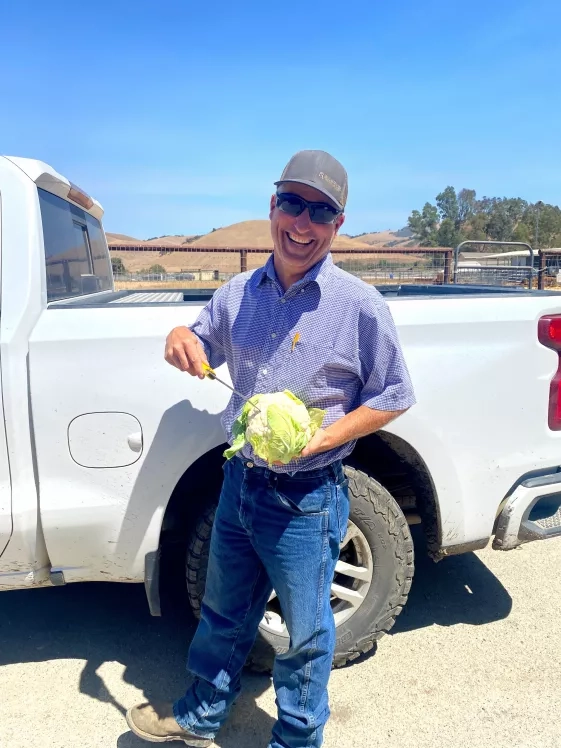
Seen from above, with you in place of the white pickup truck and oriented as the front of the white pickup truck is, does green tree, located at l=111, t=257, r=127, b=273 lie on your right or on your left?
on your right

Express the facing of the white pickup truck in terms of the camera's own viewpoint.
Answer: facing to the left of the viewer

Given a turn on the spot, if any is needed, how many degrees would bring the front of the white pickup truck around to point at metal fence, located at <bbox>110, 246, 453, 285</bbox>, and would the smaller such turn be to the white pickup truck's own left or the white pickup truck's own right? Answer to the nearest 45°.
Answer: approximately 90° to the white pickup truck's own right

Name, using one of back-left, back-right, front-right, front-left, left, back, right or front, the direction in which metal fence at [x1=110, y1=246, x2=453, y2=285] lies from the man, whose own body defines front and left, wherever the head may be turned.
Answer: back-right

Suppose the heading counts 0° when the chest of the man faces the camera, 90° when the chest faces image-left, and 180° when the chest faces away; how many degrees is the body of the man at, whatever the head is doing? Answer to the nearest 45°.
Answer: approximately 45°

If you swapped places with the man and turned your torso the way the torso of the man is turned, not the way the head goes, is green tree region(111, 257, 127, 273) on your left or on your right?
on your right
